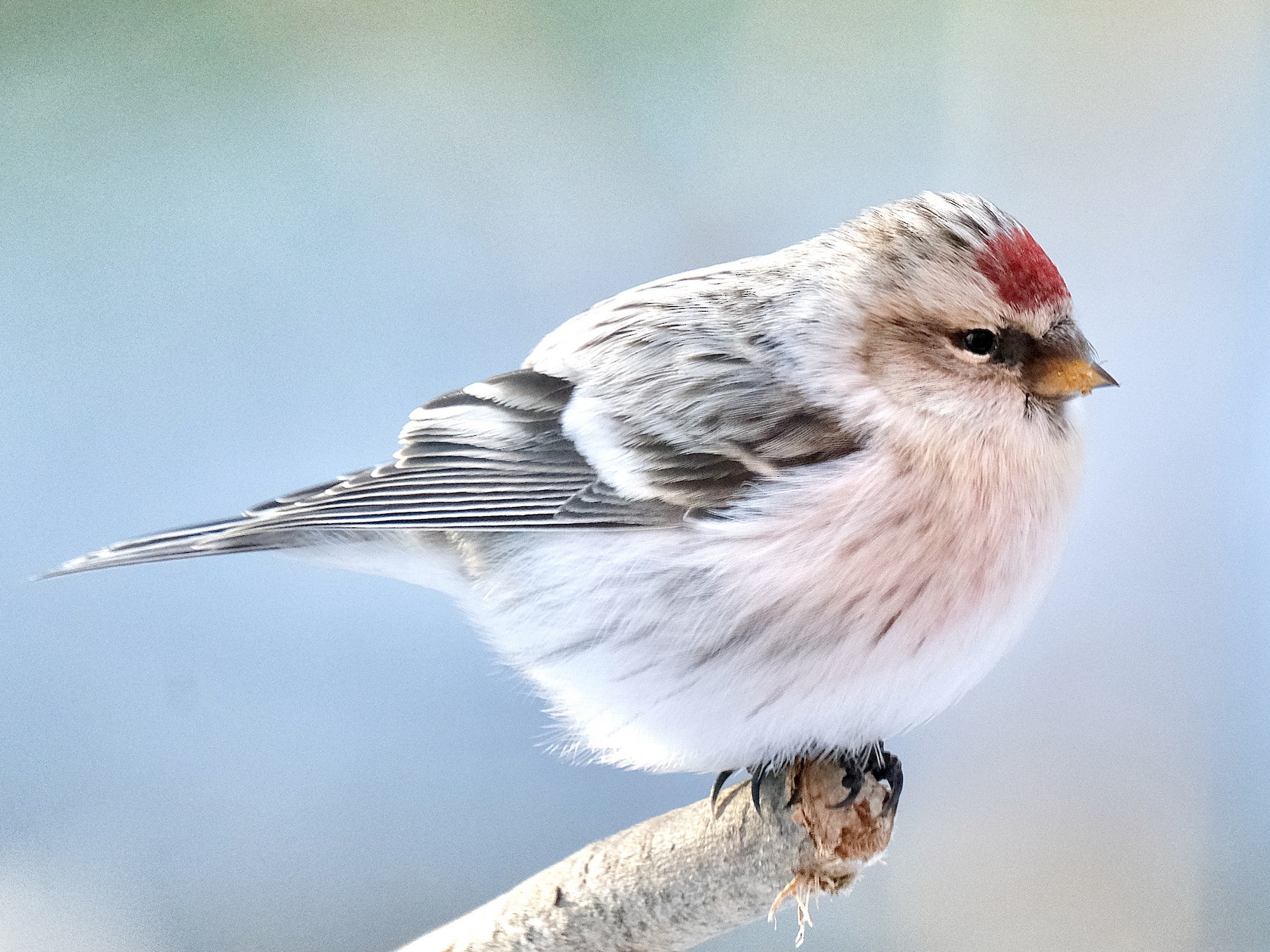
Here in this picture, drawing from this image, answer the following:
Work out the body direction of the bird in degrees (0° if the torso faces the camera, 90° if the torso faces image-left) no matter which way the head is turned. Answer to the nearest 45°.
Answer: approximately 270°
